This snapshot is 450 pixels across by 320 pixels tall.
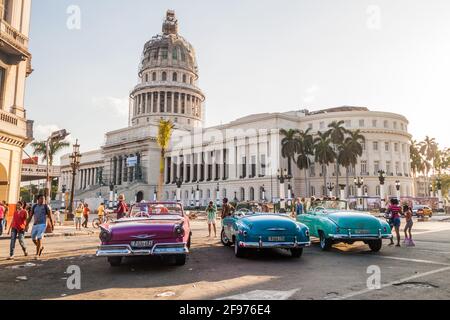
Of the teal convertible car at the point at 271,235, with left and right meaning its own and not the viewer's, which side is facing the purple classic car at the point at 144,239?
left

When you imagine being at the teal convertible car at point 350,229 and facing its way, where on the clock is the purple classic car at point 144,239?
The purple classic car is roughly at 9 o'clock from the teal convertible car.

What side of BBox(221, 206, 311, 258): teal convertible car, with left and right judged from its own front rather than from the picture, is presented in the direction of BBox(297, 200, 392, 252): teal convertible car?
right

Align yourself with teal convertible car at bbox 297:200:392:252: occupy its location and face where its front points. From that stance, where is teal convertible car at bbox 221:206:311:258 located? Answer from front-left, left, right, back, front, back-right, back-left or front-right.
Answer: left
